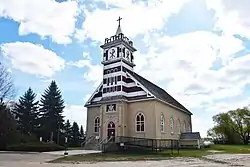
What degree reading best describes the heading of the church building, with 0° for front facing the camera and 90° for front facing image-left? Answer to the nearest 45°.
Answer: approximately 45°

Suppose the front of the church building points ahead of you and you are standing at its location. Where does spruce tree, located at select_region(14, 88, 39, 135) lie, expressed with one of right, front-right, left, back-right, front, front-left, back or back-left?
right

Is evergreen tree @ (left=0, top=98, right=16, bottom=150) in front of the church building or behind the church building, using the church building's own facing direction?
in front

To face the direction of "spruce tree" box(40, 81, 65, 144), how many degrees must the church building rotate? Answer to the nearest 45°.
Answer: approximately 90° to its right
